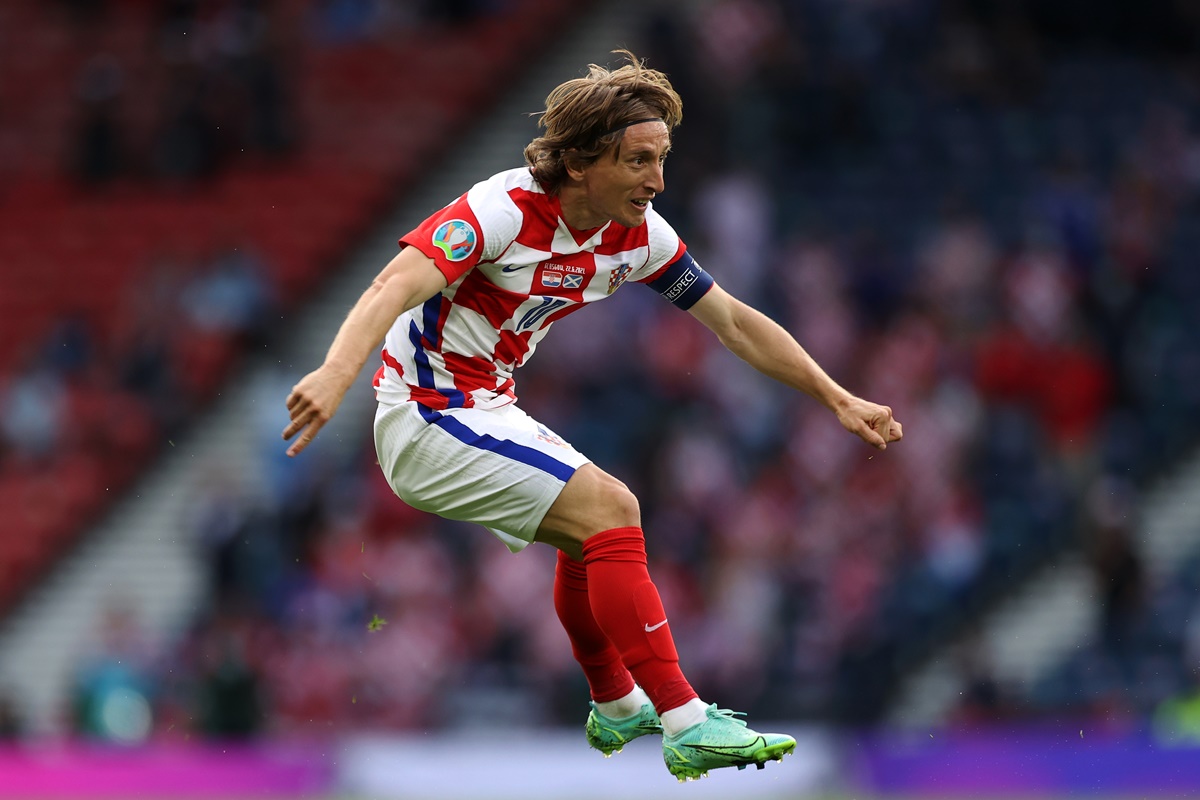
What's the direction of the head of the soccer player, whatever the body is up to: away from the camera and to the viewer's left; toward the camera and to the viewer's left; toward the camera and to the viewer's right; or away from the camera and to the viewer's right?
toward the camera and to the viewer's right

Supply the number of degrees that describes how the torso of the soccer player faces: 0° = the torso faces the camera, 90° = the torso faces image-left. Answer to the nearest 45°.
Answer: approximately 315°

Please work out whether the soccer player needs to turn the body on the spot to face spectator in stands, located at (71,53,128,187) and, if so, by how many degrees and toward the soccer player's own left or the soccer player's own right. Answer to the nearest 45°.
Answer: approximately 180°

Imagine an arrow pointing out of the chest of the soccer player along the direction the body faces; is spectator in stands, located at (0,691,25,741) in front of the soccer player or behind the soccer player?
behind
